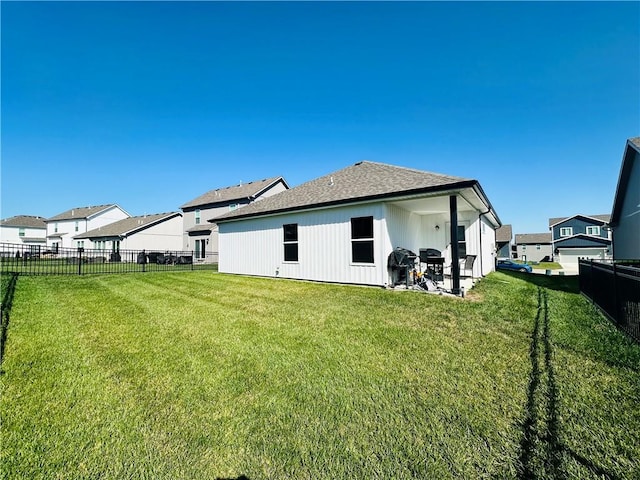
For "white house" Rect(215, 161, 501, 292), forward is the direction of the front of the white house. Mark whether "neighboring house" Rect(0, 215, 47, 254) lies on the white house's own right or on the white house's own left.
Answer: on the white house's own left

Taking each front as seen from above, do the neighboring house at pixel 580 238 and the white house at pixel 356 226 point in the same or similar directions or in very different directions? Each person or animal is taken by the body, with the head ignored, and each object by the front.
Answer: very different directions

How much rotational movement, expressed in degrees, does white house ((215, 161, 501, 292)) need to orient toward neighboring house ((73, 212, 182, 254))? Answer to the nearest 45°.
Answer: approximately 90° to its left

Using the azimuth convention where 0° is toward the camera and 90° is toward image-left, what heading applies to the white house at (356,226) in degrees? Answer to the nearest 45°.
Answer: approximately 225°
